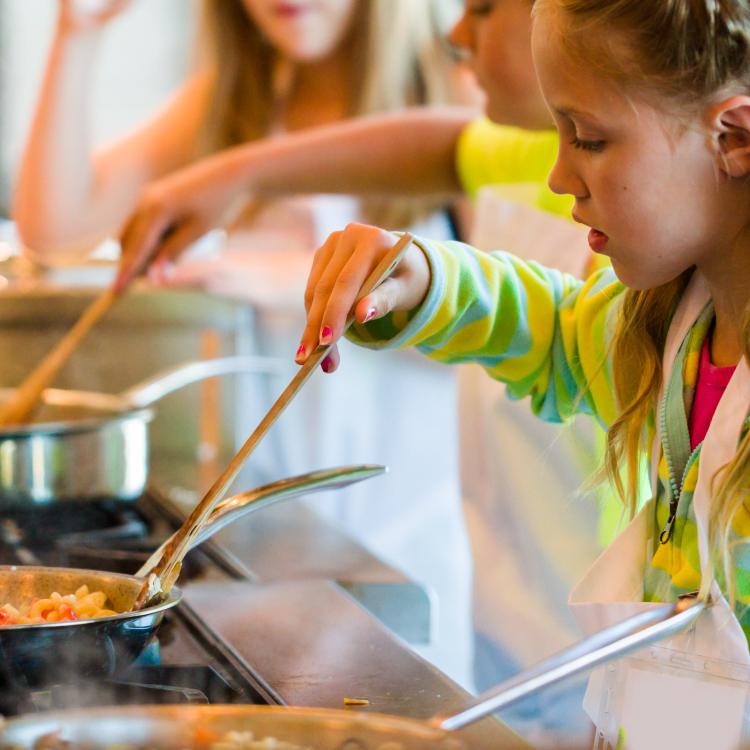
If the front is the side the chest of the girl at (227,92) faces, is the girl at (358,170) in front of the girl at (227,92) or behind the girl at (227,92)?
in front

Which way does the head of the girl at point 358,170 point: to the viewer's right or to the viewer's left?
to the viewer's left

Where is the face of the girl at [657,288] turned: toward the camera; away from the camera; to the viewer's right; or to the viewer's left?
to the viewer's left

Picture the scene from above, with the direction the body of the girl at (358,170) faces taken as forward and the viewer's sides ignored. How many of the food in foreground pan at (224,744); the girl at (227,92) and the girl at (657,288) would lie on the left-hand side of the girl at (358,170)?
2

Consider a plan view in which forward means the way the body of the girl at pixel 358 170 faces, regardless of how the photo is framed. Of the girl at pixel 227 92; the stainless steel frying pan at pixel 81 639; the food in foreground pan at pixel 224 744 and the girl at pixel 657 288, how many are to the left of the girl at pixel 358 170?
3

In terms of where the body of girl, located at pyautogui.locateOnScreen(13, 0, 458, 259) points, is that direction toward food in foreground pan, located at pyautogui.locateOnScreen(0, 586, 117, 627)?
yes

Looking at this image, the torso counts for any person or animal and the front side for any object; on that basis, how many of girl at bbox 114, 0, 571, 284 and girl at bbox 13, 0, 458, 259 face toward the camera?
1

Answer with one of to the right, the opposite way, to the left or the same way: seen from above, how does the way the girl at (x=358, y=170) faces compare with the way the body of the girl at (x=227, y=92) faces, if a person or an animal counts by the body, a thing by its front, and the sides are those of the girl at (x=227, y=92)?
to the right

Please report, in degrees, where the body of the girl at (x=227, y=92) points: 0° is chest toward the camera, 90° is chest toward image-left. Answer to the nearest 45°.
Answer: approximately 0°

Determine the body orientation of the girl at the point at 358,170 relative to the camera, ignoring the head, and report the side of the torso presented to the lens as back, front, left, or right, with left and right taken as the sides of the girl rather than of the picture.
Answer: left

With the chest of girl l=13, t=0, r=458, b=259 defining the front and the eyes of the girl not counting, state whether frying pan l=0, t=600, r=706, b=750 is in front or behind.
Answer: in front

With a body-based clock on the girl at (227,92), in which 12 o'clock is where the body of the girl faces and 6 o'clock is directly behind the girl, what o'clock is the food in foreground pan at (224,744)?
The food in foreground pan is roughly at 12 o'clock from the girl.
